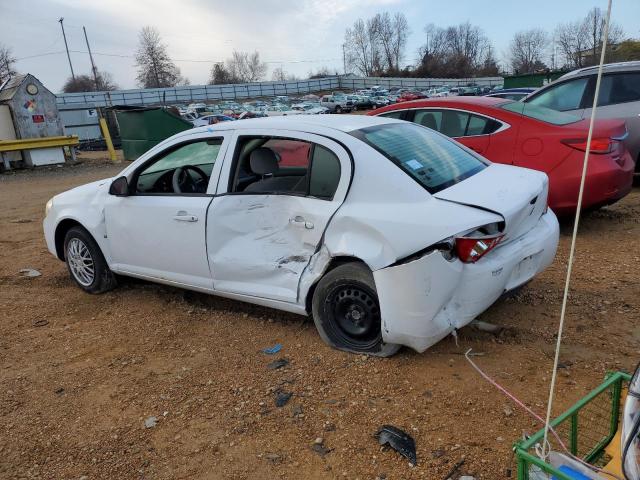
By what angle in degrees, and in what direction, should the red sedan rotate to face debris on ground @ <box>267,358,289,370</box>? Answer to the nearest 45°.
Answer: approximately 90° to its left

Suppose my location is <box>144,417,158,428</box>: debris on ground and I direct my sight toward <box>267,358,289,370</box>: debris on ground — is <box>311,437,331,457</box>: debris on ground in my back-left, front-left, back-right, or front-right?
front-right

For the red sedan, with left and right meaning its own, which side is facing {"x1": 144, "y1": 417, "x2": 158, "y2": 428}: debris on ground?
left

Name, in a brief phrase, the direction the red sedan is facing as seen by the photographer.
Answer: facing away from the viewer and to the left of the viewer

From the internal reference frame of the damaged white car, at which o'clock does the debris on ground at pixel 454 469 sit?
The debris on ground is roughly at 7 o'clock from the damaged white car.

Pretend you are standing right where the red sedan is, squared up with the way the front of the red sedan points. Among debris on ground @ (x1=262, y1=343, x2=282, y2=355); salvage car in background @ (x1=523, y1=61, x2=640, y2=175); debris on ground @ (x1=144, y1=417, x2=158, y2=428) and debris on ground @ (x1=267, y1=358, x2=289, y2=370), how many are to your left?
3

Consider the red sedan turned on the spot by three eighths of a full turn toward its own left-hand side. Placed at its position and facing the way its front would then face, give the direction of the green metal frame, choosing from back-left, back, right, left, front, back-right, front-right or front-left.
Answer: front

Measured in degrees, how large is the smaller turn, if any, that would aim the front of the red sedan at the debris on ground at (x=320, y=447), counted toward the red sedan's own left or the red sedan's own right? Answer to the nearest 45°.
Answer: approximately 135° to the red sedan's own left

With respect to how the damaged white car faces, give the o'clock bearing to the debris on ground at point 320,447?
The debris on ground is roughly at 8 o'clock from the damaged white car.

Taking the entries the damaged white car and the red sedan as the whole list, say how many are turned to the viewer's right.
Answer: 0

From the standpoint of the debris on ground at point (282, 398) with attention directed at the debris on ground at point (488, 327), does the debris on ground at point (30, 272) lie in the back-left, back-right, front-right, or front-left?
back-left

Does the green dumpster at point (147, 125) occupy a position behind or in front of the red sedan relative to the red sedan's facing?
in front

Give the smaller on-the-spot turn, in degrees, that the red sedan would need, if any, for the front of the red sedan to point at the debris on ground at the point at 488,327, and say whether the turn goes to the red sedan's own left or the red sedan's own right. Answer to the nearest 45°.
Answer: approximately 135° to the red sedan's own left

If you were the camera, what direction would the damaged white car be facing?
facing away from the viewer and to the left of the viewer
